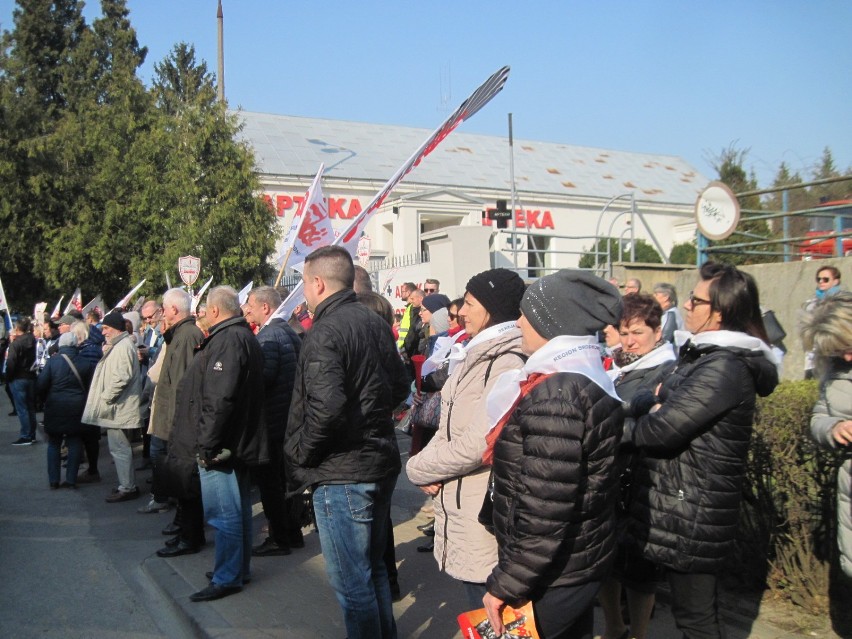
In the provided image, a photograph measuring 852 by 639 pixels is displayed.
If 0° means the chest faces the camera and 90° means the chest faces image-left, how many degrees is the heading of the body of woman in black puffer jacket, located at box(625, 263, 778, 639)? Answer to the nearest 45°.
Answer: approximately 90°

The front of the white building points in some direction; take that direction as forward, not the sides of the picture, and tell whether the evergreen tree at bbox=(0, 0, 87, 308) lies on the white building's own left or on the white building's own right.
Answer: on the white building's own right

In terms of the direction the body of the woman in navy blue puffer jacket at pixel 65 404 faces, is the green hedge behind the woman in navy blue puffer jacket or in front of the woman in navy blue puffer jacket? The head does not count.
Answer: behind

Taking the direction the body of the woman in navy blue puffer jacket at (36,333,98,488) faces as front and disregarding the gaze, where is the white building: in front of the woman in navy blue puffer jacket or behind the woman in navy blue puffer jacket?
in front

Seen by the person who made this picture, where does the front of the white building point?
facing the viewer and to the right of the viewer

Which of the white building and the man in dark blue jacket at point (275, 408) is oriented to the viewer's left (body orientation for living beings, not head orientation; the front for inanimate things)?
the man in dark blue jacket

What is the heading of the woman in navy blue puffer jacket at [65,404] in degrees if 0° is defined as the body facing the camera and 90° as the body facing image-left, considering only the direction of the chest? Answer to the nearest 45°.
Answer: approximately 180°

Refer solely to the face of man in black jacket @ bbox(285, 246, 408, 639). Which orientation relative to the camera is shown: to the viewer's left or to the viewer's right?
to the viewer's left

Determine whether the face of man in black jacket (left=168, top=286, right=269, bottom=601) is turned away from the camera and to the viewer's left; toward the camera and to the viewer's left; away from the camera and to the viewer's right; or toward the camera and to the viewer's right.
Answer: away from the camera and to the viewer's left
